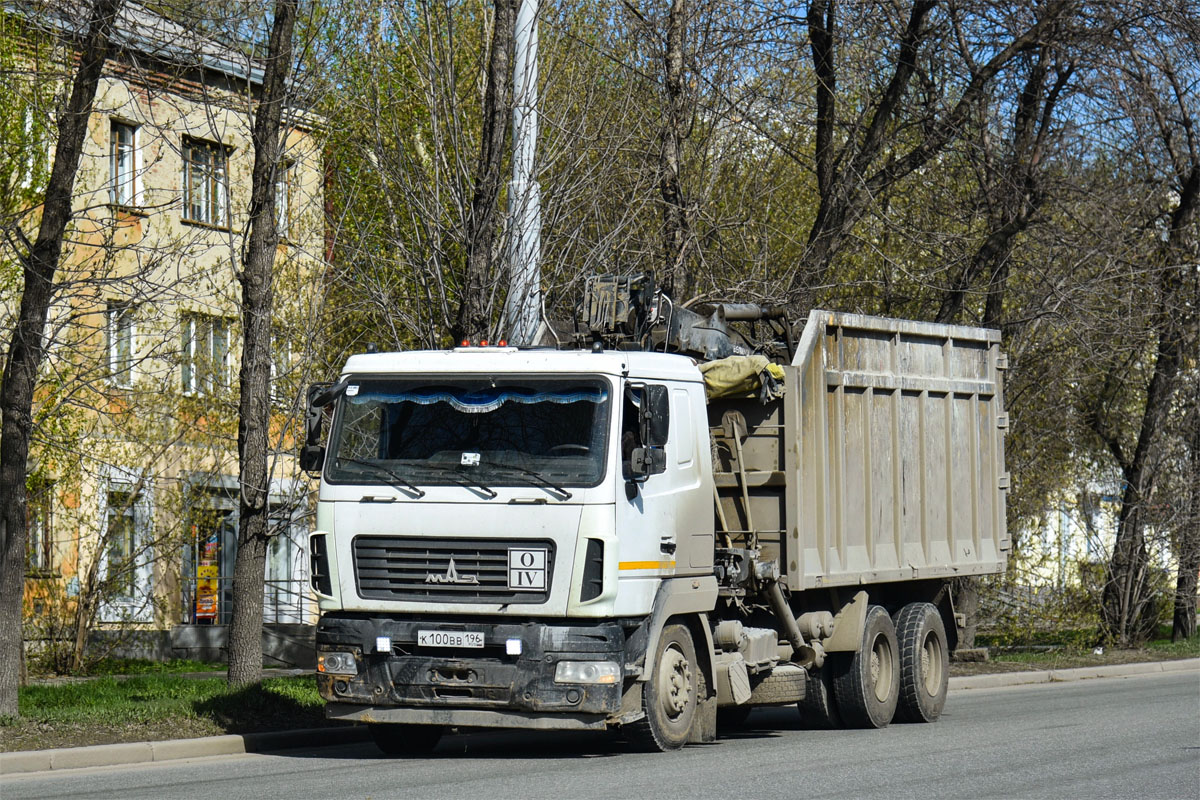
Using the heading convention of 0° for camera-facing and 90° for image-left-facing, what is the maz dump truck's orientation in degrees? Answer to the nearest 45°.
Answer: approximately 45°

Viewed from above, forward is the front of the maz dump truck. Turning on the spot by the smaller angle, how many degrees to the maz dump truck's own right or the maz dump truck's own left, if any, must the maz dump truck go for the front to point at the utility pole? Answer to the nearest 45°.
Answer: approximately 135° to the maz dump truck's own right

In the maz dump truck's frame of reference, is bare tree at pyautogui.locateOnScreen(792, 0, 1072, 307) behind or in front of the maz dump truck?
behind

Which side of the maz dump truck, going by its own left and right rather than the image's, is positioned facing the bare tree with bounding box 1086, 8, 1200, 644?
back
